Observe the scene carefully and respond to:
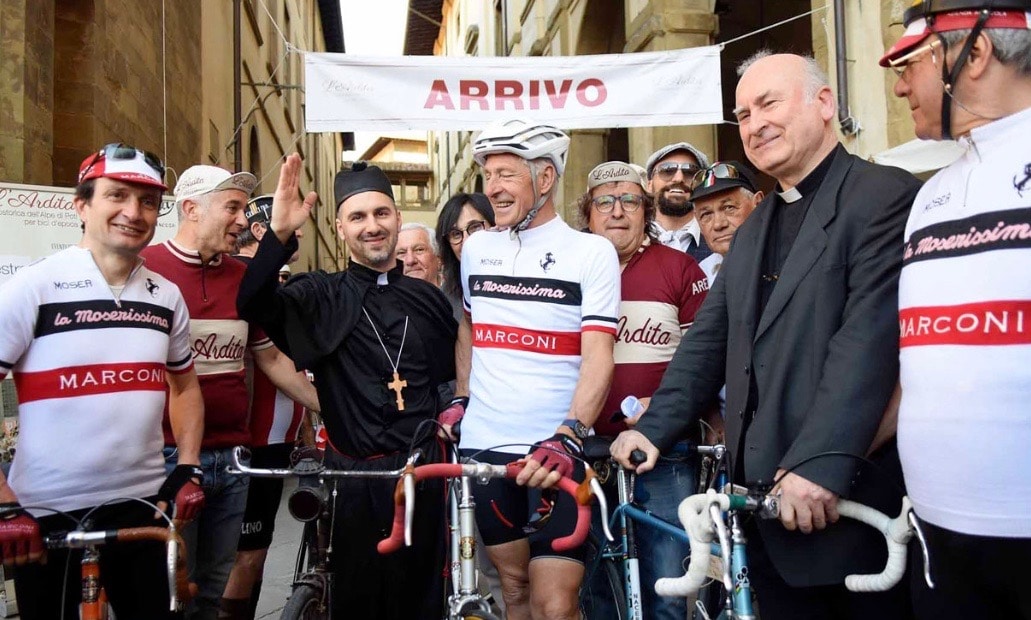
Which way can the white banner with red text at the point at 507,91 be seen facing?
toward the camera

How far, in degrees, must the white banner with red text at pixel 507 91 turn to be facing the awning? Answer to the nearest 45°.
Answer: approximately 45° to its left
